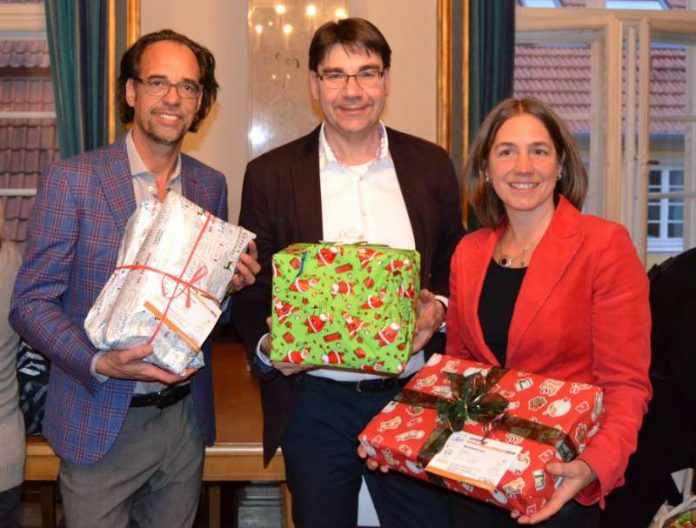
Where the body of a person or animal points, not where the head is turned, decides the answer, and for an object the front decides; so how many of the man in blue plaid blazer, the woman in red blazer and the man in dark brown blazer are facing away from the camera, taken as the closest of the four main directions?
0

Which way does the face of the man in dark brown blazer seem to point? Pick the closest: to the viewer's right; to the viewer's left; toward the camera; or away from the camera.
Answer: toward the camera

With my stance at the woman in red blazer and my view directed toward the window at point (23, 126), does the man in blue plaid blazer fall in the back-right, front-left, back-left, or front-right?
front-left

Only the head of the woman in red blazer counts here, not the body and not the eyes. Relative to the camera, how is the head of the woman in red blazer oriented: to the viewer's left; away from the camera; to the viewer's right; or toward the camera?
toward the camera

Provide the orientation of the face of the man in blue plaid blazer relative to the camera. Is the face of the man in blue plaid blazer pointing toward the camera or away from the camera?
toward the camera

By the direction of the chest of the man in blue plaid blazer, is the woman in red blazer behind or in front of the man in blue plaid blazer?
in front

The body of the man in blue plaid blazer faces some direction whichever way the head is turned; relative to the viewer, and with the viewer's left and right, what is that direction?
facing the viewer and to the right of the viewer

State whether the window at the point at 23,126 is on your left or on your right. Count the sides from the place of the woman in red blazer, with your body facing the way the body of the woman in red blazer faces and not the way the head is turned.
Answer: on your right

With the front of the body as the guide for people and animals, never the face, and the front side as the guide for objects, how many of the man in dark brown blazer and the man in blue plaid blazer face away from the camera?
0

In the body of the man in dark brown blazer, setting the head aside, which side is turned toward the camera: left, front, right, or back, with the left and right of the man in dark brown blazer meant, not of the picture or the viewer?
front

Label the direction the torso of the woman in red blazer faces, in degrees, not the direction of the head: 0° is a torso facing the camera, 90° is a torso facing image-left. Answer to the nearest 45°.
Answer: approximately 45°

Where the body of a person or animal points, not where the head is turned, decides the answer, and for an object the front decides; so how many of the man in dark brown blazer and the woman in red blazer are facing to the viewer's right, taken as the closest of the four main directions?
0
